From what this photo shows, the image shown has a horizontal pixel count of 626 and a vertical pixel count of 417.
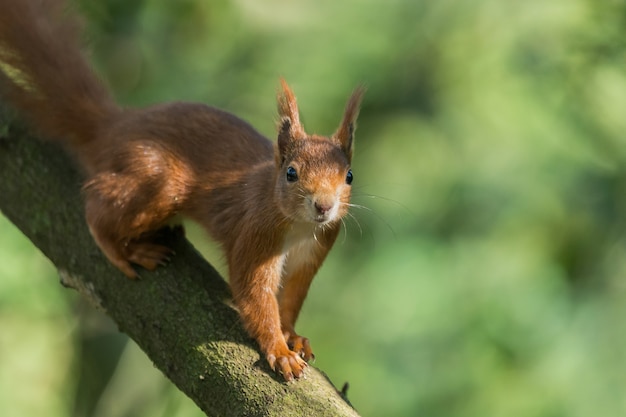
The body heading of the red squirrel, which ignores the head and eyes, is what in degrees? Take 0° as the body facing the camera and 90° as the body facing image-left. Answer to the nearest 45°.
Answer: approximately 315°
